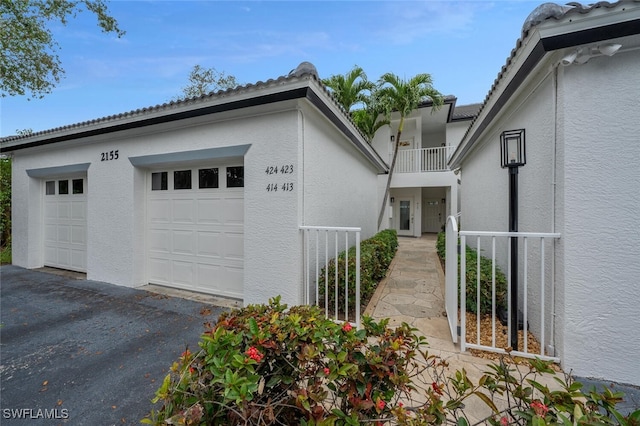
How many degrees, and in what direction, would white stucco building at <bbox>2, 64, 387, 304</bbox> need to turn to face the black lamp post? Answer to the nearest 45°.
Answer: approximately 90° to its left

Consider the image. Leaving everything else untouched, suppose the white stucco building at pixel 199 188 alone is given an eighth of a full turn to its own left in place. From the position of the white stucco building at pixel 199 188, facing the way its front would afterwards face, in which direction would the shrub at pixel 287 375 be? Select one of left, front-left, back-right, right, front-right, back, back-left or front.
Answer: front

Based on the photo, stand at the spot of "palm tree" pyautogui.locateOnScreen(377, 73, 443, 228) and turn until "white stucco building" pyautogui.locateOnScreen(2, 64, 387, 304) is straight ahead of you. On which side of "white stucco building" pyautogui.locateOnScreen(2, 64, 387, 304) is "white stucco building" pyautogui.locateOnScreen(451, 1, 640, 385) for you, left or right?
left

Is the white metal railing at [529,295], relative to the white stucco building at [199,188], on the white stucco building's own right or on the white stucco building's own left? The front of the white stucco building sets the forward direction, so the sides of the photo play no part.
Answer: on the white stucco building's own left

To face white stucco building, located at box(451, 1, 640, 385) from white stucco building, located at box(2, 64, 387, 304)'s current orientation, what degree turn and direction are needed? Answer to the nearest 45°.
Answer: approximately 90° to its left

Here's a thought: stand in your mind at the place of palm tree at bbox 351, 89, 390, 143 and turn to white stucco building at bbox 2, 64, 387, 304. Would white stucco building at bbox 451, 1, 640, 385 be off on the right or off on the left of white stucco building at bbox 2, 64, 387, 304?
left

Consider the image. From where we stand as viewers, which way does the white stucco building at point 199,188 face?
facing the viewer and to the left of the viewer
